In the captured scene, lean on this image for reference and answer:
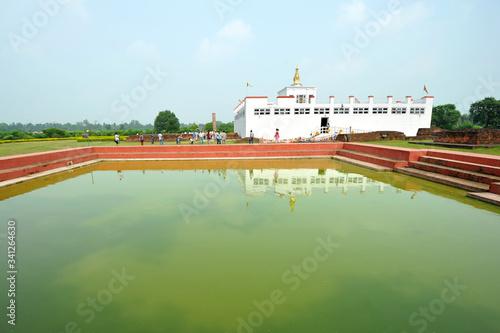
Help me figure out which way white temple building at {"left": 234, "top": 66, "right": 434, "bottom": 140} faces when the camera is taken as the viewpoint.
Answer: facing the viewer

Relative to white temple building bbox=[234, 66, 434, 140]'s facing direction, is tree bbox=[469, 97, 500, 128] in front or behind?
behind
